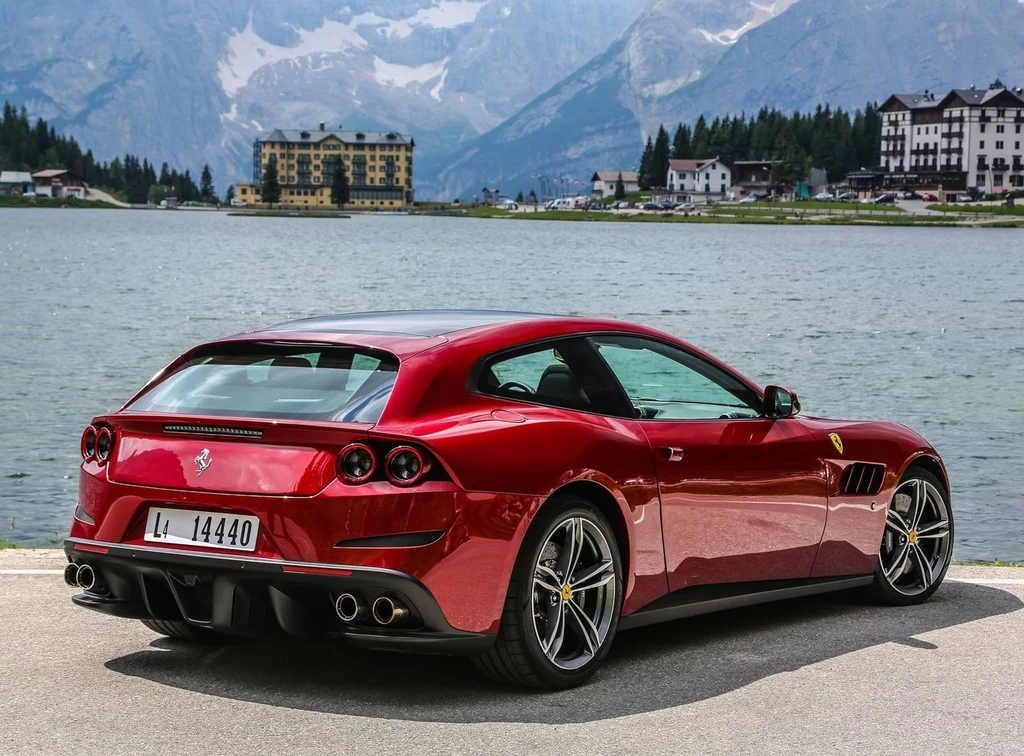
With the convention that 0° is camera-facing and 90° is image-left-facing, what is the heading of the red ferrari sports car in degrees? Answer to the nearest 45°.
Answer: approximately 225°
